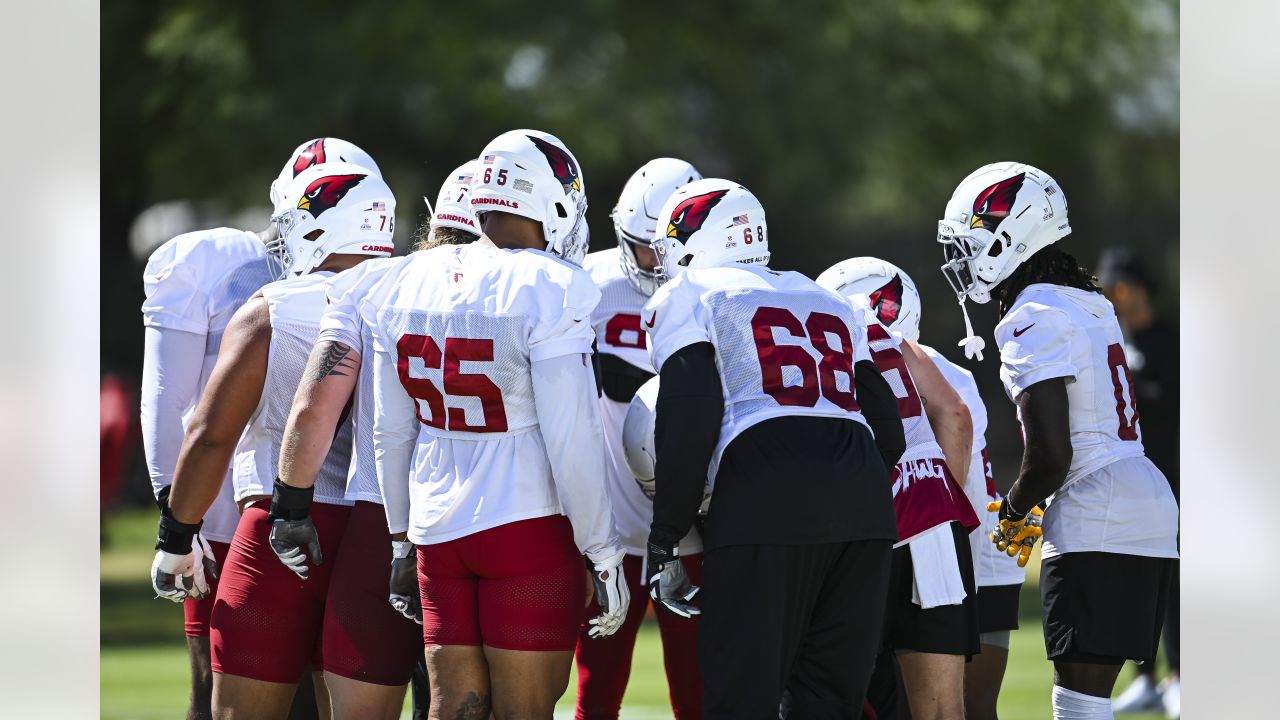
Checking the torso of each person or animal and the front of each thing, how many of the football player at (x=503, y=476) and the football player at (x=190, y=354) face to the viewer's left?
0

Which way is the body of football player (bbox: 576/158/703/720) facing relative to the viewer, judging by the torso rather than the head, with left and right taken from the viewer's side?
facing the viewer and to the left of the viewer

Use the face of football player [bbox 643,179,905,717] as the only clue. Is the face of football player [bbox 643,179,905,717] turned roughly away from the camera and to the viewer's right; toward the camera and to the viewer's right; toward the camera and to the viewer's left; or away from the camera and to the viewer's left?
away from the camera and to the viewer's left

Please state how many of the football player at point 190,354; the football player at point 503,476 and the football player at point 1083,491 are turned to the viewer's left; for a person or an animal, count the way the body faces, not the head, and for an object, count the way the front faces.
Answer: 1

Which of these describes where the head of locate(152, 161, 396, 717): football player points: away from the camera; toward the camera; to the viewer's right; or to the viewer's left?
to the viewer's left

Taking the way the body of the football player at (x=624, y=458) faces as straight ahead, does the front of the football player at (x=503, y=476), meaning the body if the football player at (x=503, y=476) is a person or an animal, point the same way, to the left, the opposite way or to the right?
the opposite way

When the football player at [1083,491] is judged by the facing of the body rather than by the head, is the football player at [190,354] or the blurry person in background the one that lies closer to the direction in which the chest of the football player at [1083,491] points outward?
the football player

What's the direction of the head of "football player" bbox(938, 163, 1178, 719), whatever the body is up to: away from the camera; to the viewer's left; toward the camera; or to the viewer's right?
to the viewer's left

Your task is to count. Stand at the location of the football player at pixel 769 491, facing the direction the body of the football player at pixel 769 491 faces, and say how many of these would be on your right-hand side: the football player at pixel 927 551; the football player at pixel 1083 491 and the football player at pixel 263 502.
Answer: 2

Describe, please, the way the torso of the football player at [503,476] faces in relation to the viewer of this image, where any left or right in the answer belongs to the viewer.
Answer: facing away from the viewer and to the right of the viewer

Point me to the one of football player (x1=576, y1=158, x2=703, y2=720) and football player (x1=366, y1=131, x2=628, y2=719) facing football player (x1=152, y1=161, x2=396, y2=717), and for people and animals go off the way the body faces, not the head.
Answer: football player (x1=576, y1=158, x2=703, y2=720)

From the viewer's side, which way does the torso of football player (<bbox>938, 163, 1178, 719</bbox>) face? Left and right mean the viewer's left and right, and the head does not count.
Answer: facing to the left of the viewer

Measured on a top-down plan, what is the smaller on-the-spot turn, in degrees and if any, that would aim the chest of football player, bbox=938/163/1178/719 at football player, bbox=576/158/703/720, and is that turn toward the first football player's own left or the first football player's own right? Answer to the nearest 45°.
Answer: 0° — they already face them

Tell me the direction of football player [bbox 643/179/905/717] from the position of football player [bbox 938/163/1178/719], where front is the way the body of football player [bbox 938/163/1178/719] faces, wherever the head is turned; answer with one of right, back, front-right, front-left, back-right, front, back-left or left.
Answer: front-left
